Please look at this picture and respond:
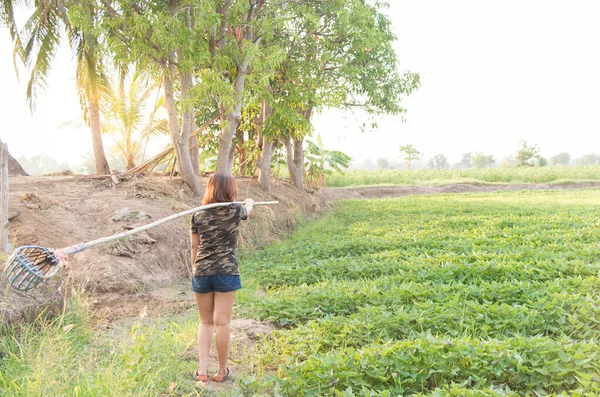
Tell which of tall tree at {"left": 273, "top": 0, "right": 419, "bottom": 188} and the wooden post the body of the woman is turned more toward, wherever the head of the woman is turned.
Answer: the tall tree

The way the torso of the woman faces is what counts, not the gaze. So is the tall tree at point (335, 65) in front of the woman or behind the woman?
in front

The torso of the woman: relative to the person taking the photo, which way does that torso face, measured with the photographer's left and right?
facing away from the viewer

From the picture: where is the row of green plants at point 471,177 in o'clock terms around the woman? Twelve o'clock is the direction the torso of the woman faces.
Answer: The row of green plants is roughly at 1 o'clock from the woman.

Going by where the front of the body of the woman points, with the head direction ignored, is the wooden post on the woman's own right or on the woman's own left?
on the woman's own left

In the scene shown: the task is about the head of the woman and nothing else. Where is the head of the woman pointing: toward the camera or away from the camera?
away from the camera
